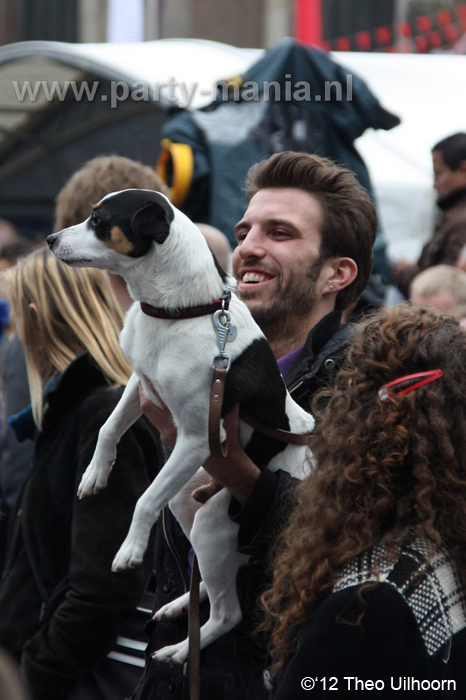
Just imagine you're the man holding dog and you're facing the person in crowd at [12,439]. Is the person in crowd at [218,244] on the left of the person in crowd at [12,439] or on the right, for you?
right

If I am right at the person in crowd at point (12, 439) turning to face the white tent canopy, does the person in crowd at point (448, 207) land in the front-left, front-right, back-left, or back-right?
front-right

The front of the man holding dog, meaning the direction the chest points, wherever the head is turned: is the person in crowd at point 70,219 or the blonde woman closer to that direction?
the blonde woman

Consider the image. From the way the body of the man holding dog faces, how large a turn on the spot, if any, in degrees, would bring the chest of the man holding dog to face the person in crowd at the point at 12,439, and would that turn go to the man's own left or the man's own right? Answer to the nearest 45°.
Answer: approximately 90° to the man's own right

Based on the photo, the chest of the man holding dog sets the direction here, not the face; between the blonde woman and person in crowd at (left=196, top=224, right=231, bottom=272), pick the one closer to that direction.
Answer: the blonde woman

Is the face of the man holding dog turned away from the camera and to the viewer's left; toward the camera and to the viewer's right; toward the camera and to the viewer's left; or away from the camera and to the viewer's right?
toward the camera and to the viewer's left

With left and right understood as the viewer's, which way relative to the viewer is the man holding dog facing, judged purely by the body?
facing the viewer and to the left of the viewer

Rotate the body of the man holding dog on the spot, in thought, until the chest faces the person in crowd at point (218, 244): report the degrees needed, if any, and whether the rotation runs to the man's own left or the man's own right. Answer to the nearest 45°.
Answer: approximately 135° to the man's own right

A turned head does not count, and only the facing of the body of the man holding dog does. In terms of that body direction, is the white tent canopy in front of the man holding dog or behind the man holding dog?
behind

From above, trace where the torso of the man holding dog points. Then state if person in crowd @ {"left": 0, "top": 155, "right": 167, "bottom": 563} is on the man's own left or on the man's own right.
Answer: on the man's own right

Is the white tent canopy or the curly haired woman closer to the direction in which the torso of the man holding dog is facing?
the curly haired woman
